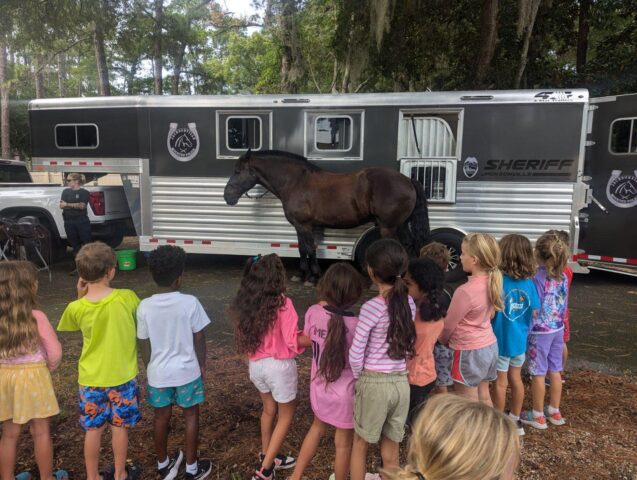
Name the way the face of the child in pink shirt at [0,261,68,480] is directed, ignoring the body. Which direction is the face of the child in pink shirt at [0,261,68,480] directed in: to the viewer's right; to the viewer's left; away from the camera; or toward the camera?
away from the camera

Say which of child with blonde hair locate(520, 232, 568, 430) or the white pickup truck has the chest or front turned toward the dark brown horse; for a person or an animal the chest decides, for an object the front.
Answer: the child with blonde hair

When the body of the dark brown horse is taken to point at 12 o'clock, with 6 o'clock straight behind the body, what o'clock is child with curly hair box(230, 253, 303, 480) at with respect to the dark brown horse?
The child with curly hair is roughly at 9 o'clock from the dark brown horse.

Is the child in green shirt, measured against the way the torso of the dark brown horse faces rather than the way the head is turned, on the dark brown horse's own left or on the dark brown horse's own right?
on the dark brown horse's own left

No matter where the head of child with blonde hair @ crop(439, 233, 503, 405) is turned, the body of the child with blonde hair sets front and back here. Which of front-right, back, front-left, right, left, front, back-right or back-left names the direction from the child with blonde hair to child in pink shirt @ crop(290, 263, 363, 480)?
left

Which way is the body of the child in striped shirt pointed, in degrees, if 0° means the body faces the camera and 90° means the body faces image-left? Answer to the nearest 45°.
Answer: approximately 135°

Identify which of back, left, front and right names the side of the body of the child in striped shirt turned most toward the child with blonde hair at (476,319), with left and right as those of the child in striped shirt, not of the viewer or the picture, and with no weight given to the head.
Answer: right

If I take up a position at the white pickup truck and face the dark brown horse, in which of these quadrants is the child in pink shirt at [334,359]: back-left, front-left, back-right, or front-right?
front-right

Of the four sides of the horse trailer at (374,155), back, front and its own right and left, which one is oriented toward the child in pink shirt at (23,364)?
left

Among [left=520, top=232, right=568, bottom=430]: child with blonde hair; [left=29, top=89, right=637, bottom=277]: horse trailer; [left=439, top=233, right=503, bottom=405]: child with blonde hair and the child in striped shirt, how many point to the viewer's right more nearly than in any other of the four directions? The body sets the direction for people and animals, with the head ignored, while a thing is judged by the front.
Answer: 0

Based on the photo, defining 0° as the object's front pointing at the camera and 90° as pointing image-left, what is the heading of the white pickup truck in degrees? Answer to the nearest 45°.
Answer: approximately 135°

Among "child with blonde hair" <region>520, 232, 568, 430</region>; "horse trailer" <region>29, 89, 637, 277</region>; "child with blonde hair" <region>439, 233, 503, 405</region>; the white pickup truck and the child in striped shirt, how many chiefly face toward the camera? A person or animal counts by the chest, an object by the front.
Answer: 0

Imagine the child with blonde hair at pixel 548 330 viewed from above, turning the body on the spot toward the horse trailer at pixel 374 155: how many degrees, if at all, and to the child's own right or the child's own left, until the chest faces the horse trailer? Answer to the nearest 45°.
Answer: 0° — they already face it

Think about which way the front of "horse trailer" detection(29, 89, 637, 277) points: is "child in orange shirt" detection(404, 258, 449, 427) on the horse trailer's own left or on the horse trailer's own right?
on the horse trailer's own left

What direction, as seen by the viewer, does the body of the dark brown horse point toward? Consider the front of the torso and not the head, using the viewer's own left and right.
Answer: facing to the left of the viewer

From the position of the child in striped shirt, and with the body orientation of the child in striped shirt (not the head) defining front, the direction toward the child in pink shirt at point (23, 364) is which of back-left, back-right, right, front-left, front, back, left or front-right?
front-left
